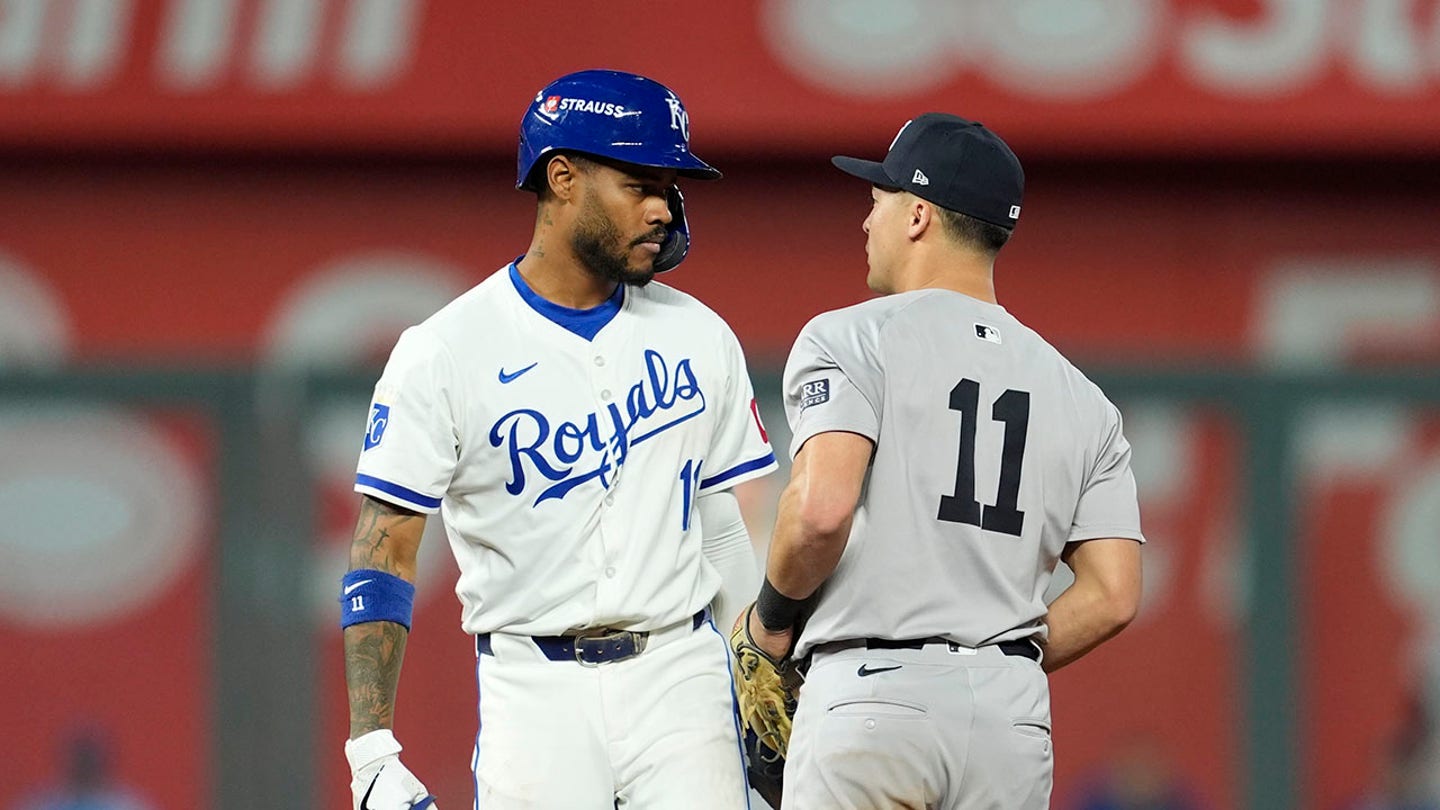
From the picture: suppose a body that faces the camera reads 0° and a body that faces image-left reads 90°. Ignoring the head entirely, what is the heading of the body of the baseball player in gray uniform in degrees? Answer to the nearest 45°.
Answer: approximately 135°

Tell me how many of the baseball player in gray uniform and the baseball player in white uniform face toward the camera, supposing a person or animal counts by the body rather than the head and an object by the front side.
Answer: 1

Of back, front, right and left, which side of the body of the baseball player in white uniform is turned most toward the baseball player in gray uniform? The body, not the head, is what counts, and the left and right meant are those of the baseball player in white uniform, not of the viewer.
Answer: left

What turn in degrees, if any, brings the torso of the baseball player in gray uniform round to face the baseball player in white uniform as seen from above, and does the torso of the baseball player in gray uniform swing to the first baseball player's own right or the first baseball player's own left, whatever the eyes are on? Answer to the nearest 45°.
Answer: approximately 45° to the first baseball player's own left

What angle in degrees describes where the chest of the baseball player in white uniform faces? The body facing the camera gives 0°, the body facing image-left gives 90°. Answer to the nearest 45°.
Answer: approximately 0°
